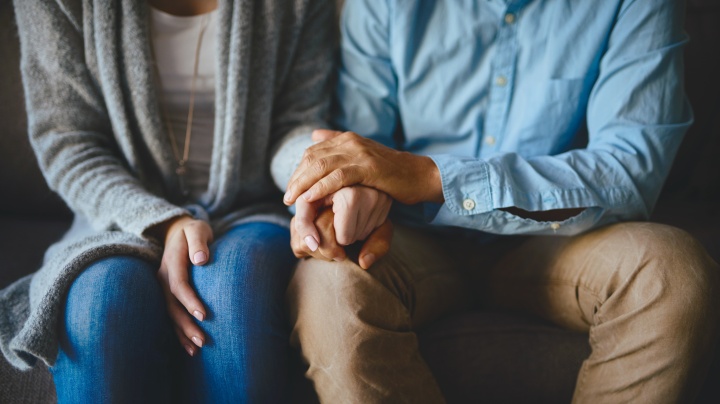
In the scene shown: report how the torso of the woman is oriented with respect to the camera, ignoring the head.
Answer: toward the camera

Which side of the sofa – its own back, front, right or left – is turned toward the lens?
front

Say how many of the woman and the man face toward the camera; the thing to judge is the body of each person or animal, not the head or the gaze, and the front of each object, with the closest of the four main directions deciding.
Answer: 2
